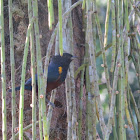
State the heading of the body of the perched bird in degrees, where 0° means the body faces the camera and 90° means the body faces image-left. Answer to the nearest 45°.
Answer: approximately 270°
